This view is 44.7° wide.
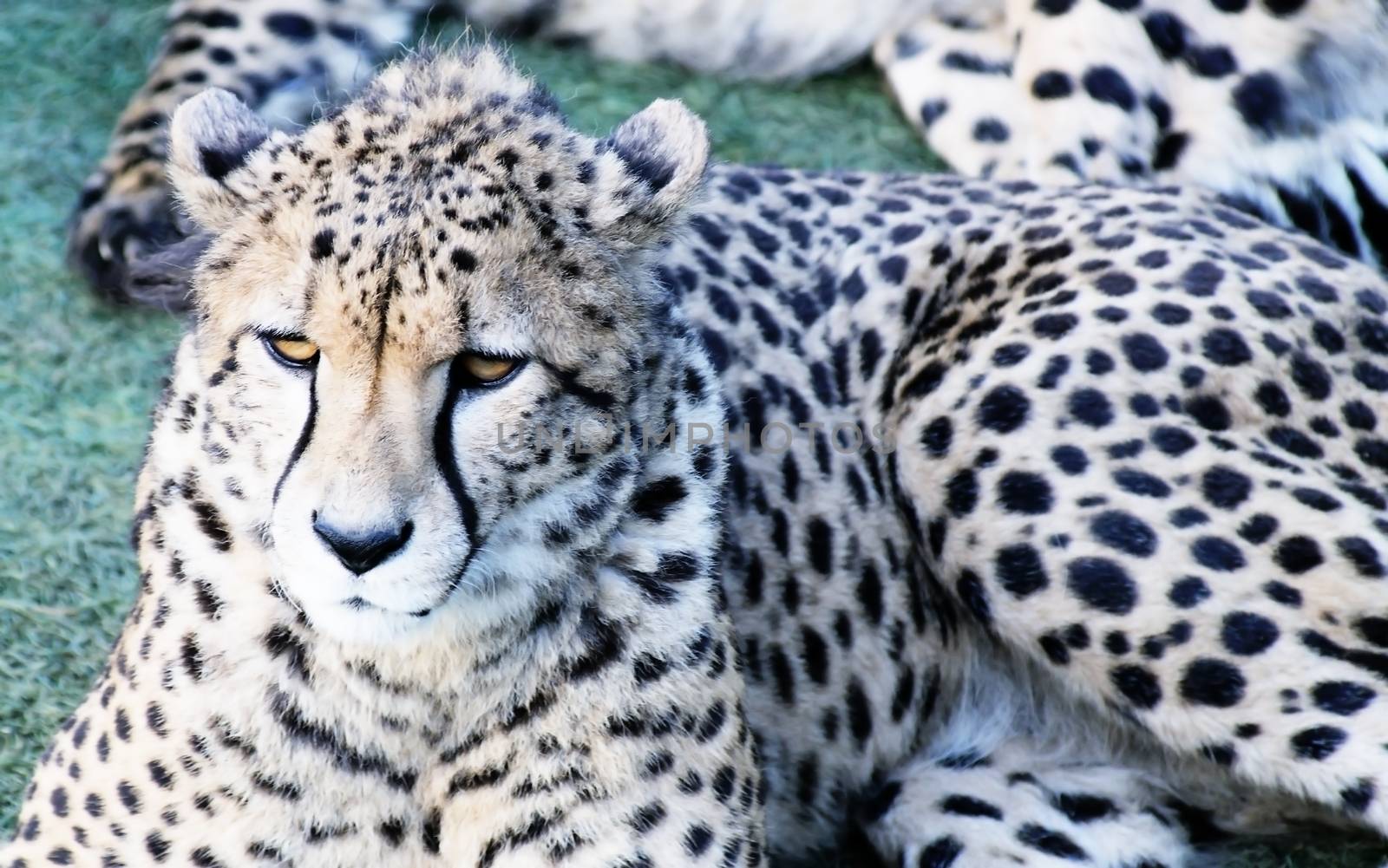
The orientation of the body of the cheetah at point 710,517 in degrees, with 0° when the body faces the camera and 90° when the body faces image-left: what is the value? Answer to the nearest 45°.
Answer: approximately 45°

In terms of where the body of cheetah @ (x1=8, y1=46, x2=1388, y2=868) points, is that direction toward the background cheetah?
no
